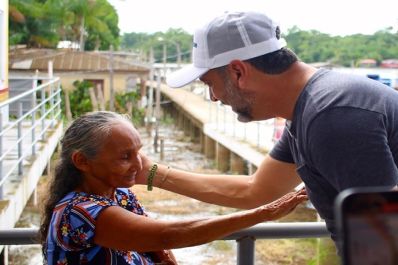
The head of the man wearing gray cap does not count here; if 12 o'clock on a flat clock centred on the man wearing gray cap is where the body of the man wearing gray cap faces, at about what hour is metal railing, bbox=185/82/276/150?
The metal railing is roughly at 3 o'clock from the man wearing gray cap.

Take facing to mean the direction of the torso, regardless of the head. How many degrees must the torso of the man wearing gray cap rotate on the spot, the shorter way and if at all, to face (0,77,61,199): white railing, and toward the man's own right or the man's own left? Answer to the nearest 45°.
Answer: approximately 45° to the man's own right

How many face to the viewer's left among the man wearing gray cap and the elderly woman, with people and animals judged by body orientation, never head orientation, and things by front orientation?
1

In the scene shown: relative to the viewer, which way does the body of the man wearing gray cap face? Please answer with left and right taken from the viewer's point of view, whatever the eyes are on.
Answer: facing to the left of the viewer

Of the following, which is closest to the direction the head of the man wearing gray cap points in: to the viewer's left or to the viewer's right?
to the viewer's left

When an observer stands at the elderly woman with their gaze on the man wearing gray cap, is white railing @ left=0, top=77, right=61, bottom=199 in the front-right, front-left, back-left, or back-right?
back-left

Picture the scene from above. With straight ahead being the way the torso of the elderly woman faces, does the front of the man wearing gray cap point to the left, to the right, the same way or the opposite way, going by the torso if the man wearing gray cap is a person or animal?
the opposite way

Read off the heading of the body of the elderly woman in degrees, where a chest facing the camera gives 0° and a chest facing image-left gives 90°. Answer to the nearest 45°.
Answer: approximately 270°

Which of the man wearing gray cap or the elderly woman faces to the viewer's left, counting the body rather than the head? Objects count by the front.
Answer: the man wearing gray cap
